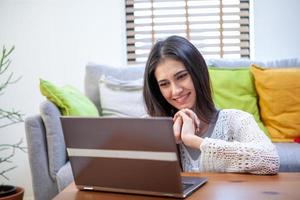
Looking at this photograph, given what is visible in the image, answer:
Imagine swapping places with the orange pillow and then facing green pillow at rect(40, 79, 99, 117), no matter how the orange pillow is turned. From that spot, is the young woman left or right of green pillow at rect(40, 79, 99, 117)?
left

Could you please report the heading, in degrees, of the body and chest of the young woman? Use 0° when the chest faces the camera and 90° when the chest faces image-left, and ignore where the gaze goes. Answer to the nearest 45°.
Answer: approximately 45°

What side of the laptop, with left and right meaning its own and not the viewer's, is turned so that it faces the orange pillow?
front

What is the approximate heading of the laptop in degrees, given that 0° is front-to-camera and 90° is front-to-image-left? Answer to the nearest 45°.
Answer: approximately 225°

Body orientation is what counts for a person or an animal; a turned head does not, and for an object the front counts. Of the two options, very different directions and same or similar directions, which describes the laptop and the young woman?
very different directions

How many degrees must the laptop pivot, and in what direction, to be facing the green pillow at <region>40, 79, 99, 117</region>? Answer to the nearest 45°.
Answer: approximately 45° to its left
